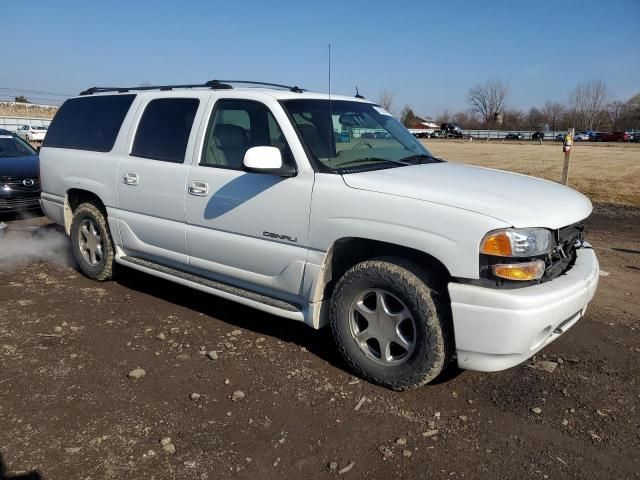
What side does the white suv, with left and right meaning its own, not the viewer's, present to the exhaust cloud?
back

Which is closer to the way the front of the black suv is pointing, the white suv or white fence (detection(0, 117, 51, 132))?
the white suv

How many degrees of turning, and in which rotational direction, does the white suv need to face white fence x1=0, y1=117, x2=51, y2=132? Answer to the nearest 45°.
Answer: approximately 180°

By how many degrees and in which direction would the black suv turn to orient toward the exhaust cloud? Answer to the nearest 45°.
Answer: approximately 45° to its right

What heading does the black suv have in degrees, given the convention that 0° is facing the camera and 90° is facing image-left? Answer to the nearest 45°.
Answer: approximately 315°

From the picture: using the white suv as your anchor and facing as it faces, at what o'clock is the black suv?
The black suv is roughly at 6 o'clock from the white suv.

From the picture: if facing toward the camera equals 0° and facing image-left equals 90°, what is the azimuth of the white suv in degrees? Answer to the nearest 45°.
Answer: approximately 315°
